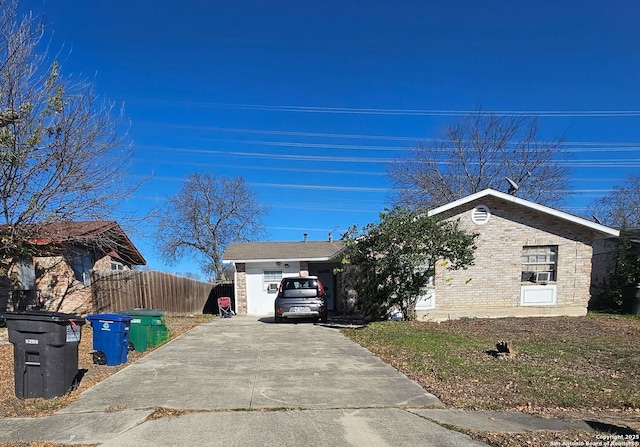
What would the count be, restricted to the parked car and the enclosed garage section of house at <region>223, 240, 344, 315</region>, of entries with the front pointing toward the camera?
1

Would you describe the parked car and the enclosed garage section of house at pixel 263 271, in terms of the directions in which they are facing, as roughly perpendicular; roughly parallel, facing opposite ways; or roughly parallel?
roughly parallel, facing opposite ways

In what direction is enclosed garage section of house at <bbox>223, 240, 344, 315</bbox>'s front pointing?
toward the camera

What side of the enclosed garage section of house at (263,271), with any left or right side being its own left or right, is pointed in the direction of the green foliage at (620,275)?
left

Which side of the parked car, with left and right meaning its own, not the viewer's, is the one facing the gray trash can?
back

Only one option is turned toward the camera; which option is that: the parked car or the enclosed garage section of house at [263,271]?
the enclosed garage section of house

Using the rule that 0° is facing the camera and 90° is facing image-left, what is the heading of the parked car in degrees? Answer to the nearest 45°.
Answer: approximately 180°

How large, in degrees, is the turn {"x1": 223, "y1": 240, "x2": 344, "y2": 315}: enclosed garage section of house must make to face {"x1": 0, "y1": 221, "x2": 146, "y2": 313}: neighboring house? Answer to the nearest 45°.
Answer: approximately 45° to its right

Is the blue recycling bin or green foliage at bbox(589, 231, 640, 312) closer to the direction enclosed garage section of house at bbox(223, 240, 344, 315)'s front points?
the blue recycling bin

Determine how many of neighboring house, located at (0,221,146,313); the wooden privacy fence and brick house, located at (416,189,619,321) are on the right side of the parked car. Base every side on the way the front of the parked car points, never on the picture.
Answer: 1

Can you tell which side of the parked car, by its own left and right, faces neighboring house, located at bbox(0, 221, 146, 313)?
left
